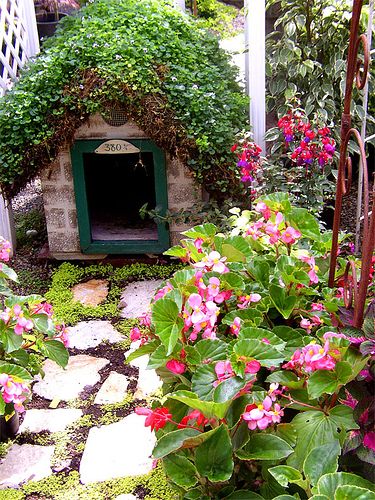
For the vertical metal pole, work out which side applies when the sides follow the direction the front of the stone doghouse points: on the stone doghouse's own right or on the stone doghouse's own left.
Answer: on the stone doghouse's own left

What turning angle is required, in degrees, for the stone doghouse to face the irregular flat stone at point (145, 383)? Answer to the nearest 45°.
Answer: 0° — it already faces it

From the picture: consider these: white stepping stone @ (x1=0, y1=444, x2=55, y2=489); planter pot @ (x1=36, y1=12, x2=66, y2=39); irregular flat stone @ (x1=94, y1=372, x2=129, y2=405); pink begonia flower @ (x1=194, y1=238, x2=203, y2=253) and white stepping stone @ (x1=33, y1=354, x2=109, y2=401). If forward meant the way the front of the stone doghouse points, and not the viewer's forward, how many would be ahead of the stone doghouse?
4

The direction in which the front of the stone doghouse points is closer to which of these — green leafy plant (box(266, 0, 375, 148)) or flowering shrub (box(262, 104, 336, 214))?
the flowering shrub

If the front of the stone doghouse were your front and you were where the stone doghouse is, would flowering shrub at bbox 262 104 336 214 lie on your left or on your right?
on your left

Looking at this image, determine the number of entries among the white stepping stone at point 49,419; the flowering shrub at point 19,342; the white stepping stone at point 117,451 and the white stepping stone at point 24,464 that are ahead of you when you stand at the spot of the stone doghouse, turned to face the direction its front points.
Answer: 4

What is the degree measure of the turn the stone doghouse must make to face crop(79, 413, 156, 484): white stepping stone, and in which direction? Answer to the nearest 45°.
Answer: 0° — it already faces it

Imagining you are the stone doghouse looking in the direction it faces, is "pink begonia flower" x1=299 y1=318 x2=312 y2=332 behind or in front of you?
in front

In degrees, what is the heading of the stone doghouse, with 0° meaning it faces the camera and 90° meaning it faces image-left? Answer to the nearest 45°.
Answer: approximately 0°

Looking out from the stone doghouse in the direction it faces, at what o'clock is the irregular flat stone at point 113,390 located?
The irregular flat stone is roughly at 12 o'clock from the stone doghouse.

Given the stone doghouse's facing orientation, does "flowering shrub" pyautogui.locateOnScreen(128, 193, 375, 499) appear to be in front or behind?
in front

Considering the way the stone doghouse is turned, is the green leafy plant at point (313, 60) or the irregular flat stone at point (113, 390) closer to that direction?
the irregular flat stone

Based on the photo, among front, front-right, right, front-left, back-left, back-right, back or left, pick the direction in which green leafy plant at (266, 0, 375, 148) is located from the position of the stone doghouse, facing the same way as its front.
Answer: left

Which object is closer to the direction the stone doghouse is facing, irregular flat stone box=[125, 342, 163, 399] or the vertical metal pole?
the irregular flat stone
